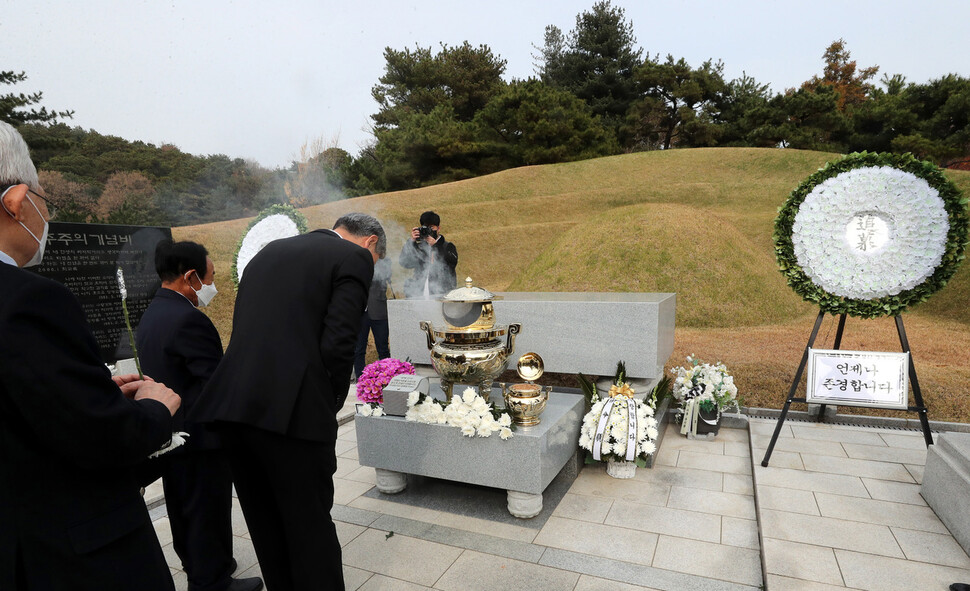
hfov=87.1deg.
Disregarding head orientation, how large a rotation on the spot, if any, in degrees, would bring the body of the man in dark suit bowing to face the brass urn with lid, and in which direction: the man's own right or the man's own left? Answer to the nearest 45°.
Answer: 0° — they already face it

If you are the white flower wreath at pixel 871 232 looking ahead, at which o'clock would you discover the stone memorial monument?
The stone memorial monument is roughly at 2 o'clock from the white flower wreath.

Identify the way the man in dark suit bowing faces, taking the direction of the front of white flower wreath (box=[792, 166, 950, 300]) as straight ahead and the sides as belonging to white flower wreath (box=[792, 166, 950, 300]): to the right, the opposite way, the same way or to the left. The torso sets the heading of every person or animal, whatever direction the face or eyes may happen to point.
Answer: the opposite way

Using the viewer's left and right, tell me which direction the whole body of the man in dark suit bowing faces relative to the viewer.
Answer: facing away from the viewer and to the right of the viewer

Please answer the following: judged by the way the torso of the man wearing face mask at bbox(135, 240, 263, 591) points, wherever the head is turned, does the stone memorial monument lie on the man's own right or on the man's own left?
on the man's own left

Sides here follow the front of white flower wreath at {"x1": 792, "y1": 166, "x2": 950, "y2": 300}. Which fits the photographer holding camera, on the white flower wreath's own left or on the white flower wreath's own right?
on the white flower wreath's own right

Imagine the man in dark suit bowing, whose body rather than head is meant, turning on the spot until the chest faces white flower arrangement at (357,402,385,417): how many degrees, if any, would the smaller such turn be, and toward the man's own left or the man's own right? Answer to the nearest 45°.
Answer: approximately 45° to the man's own left

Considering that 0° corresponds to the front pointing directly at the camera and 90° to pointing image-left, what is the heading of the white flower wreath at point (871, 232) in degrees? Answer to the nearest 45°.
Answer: approximately 0°

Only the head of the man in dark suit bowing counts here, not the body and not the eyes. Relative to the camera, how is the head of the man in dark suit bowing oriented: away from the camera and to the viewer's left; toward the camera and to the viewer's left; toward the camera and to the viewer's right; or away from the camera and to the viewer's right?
away from the camera and to the viewer's right

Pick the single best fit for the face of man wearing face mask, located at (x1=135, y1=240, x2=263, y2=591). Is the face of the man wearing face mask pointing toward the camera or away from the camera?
away from the camera

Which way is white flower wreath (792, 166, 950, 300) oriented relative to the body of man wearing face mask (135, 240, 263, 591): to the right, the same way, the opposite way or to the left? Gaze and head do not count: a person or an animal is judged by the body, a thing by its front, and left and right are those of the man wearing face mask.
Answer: the opposite way

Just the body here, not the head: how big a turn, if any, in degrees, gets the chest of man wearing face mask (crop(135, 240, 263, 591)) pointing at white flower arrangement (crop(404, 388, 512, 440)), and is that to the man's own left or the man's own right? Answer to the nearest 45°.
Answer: approximately 45° to the man's own right

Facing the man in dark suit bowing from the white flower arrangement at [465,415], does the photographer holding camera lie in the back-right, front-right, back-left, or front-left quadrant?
back-right

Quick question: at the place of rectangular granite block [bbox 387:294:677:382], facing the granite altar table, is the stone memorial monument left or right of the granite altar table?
right

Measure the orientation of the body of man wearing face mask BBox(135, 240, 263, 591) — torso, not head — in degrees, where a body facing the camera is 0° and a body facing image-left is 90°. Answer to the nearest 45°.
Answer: approximately 225°
